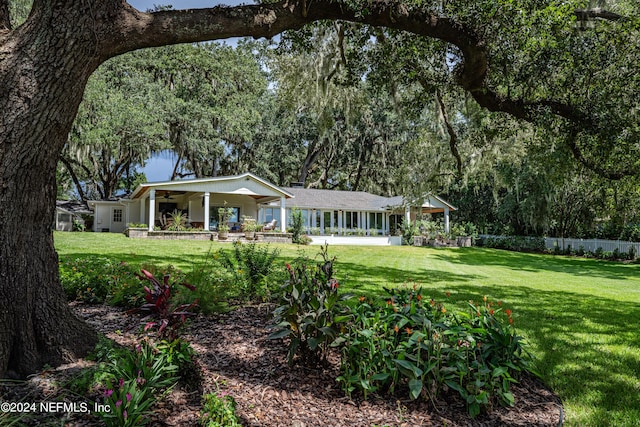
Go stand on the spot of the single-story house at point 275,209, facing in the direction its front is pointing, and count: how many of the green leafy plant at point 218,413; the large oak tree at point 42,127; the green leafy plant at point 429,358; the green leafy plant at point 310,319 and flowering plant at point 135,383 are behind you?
0

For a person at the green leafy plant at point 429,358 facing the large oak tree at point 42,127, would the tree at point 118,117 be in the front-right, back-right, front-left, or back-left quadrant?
front-right

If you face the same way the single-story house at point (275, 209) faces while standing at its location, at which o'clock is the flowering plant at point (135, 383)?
The flowering plant is roughly at 12 o'clock from the single-story house.

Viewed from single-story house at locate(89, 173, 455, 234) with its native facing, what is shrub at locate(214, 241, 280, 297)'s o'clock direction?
The shrub is roughly at 12 o'clock from the single-story house.

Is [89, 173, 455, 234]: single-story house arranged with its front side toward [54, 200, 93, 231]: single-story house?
no

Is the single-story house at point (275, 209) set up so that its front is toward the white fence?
no

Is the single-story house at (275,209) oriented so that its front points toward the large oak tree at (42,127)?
yes

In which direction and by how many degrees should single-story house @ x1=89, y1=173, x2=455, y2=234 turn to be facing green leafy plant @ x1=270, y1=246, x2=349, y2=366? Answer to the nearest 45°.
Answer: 0° — it already faces it

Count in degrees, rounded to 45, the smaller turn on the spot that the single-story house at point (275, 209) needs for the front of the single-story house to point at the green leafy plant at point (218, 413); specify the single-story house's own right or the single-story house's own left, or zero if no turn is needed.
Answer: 0° — it already faces it

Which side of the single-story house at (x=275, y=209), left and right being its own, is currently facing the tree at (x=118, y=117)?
right

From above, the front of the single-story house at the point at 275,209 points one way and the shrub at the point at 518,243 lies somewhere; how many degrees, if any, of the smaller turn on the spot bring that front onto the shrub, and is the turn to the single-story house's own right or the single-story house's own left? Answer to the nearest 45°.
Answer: approximately 90° to the single-story house's own left

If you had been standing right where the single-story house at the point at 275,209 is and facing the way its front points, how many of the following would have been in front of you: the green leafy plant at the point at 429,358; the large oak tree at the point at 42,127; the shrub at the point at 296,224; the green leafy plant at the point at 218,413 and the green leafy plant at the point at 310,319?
5

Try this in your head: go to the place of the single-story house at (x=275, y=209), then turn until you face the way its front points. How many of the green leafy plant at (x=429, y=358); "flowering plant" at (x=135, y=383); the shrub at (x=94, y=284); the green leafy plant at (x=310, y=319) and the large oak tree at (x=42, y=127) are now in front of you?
5

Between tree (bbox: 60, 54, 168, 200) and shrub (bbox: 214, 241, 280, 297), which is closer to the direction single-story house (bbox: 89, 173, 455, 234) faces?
the shrub

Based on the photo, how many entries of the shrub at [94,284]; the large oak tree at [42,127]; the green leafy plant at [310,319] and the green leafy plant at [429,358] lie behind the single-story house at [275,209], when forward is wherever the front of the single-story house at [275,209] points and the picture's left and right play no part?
0

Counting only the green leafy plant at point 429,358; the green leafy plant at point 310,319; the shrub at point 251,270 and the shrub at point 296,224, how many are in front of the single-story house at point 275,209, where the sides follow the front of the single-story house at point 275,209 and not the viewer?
4

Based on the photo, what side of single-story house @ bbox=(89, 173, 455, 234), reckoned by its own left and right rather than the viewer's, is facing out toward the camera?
front

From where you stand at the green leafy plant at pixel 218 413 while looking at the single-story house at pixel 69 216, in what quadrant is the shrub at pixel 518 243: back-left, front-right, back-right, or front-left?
front-right
